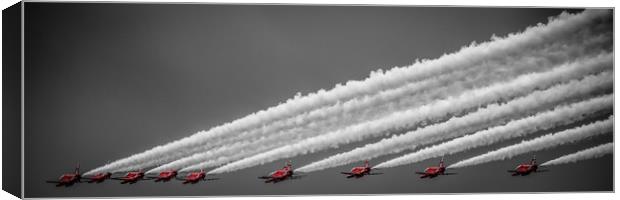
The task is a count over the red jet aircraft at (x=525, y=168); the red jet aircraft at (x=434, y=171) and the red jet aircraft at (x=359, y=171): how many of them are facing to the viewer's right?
0

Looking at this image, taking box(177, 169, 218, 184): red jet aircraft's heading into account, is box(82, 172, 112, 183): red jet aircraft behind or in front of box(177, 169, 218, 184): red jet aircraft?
in front

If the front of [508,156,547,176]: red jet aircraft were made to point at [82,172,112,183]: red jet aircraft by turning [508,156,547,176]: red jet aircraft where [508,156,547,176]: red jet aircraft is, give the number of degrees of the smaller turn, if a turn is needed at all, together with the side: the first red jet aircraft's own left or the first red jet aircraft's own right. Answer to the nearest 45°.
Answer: approximately 45° to the first red jet aircraft's own right

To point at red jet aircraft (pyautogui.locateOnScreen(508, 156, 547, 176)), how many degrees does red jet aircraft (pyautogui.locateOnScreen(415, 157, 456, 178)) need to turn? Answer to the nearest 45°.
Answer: approximately 135° to its left

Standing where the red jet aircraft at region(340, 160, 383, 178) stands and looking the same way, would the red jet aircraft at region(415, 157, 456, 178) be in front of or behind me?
behind

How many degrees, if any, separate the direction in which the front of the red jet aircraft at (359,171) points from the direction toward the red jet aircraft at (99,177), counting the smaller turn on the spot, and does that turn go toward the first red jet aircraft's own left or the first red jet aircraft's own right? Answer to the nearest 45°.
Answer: approximately 45° to the first red jet aircraft's own right

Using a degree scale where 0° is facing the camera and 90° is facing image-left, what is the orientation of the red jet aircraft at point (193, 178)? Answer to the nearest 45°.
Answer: approximately 45°

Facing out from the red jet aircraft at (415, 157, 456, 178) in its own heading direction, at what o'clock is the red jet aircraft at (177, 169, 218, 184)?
the red jet aircraft at (177, 169, 218, 184) is roughly at 1 o'clock from the red jet aircraft at (415, 157, 456, 178).

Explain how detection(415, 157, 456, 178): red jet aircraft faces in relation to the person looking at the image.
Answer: facing the viewer and to the left of the viewer

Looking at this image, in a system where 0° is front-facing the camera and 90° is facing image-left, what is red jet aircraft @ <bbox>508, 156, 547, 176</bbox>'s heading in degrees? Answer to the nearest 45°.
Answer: approximately 45°
